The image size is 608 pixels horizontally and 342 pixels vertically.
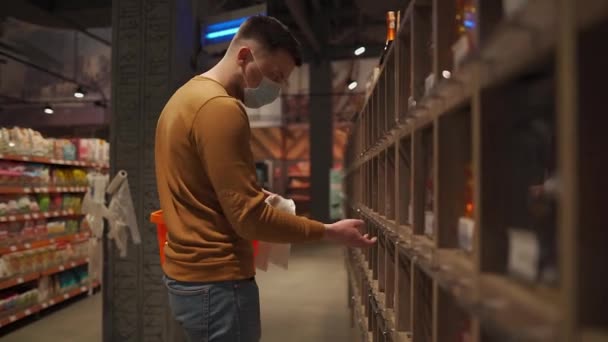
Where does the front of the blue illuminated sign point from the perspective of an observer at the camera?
facing the viewer and to the left of the viewer

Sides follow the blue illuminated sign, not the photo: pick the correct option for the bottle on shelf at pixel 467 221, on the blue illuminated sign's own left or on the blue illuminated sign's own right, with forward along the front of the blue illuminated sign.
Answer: on the blue illuminated sign's own left

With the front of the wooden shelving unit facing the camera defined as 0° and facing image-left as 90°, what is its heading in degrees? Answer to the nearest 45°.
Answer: approximately 45°

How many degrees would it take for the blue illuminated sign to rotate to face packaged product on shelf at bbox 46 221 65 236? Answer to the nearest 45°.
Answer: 0° — it already faces it

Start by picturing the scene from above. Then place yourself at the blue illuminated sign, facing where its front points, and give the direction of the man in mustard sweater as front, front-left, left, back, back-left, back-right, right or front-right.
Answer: front-left

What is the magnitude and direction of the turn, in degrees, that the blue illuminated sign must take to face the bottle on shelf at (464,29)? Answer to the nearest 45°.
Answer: approximately 45° to its left

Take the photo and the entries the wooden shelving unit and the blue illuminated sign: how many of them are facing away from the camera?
0

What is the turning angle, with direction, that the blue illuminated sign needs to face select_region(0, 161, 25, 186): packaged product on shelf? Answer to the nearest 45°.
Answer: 0° — it already faces it
